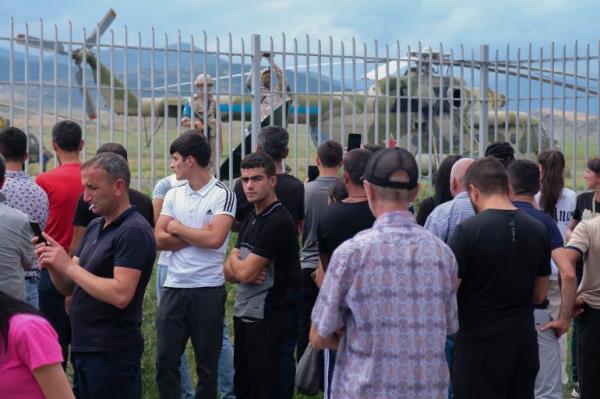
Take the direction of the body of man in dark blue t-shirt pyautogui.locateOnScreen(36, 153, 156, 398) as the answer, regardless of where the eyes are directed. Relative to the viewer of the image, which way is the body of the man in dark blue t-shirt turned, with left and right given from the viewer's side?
facing to the left of the viewer

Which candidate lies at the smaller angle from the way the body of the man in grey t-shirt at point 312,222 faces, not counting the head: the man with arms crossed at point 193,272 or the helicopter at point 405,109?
the helicopter

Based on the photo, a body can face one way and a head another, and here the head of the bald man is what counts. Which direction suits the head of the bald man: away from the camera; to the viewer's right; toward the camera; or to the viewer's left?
away from the camera

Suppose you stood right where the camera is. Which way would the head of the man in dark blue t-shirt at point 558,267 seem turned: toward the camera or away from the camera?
away from the camera

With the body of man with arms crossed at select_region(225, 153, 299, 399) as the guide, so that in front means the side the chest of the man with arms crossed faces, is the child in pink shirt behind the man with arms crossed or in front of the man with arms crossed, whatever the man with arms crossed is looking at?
in front

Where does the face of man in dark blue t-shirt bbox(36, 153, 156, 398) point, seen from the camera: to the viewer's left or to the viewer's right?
to the viewer's left

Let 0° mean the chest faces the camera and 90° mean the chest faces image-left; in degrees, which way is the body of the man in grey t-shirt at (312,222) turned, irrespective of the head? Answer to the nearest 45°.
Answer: approximately 180°

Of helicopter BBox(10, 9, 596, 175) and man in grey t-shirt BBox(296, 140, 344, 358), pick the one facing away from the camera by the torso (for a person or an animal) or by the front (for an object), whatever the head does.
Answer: the man in grey t-shirt

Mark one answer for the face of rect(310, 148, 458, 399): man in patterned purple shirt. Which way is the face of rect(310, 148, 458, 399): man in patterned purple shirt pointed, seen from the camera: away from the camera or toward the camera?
away from the camera

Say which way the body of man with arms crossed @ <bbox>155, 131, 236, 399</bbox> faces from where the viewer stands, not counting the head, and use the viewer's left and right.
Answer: facing the viewer and to the left of the viewer

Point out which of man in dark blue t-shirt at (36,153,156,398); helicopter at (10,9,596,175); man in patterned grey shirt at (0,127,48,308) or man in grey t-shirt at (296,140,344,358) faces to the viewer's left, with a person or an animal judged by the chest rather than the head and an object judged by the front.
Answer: the man in dark blue t-shirt

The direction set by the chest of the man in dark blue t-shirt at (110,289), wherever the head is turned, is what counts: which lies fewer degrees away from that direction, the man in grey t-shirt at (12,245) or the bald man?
the man in grey t-shirt
